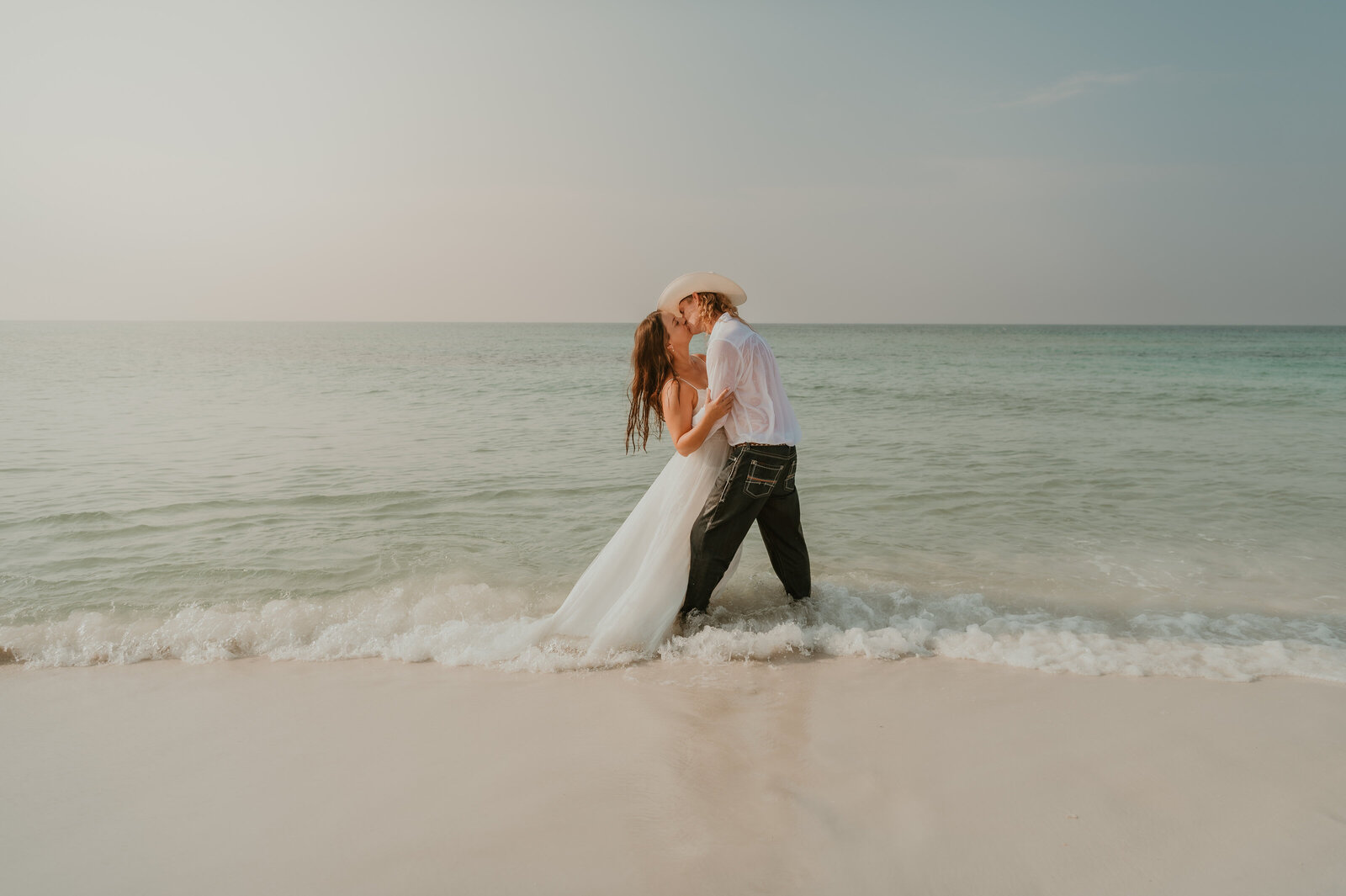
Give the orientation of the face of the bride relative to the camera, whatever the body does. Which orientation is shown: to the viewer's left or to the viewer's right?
to the viewer's right

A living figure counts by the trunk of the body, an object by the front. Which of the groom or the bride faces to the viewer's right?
the bride

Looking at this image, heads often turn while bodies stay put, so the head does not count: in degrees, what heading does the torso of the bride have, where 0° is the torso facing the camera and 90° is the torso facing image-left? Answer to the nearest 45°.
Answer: approximately 270°

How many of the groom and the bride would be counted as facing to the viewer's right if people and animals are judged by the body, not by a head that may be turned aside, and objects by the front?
1

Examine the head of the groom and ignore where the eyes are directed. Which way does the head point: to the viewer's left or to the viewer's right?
to the viewer's left

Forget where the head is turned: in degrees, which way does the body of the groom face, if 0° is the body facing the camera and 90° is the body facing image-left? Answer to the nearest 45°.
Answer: approximately 135°
